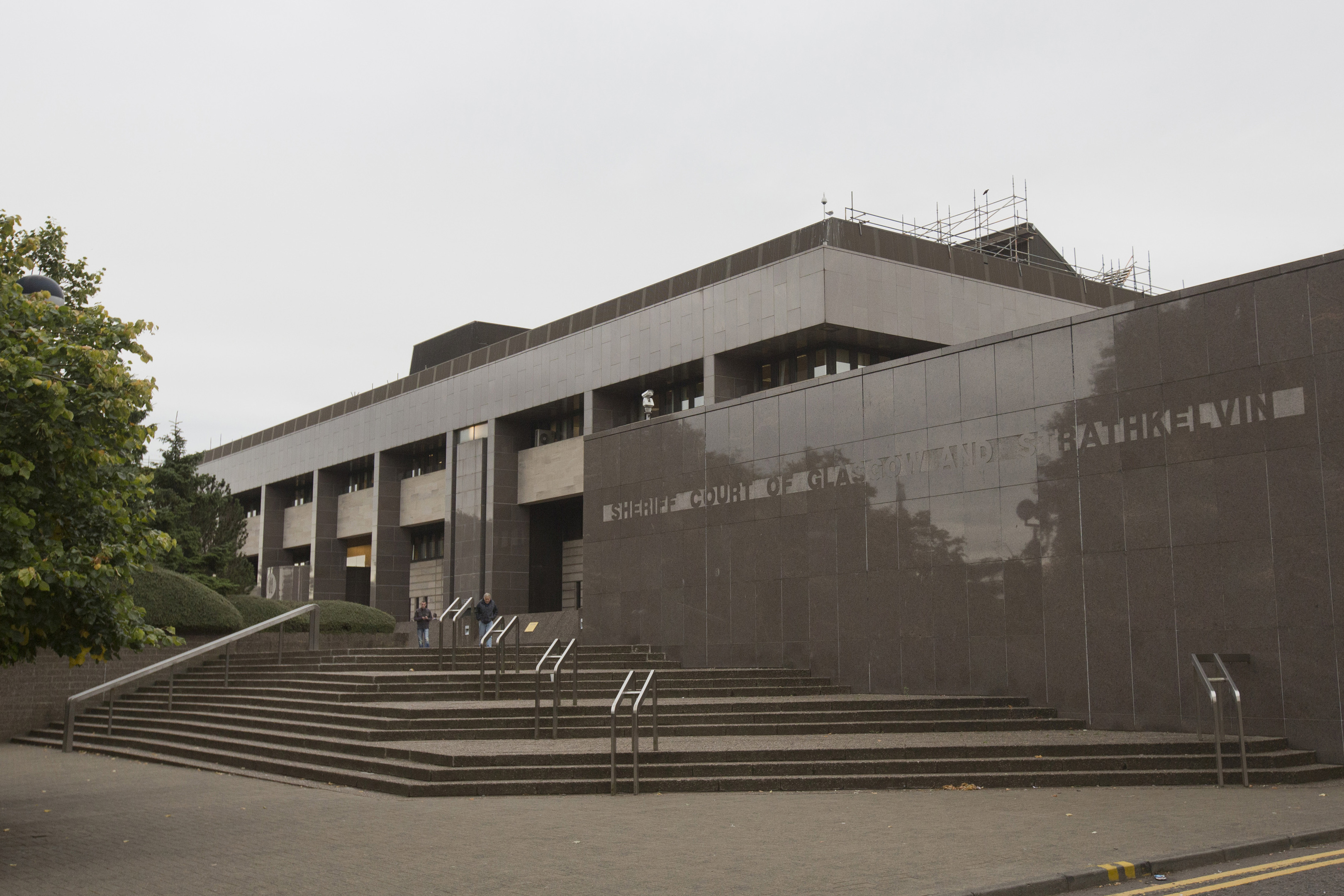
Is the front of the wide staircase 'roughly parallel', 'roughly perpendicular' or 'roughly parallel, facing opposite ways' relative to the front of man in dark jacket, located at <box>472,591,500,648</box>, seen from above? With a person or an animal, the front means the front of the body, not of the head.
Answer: roughly parallel

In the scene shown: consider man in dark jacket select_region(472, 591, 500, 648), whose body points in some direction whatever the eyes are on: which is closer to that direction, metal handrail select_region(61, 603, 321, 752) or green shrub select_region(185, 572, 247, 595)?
the metal handrail

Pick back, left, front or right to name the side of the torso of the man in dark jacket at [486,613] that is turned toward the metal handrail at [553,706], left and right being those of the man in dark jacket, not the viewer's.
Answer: front

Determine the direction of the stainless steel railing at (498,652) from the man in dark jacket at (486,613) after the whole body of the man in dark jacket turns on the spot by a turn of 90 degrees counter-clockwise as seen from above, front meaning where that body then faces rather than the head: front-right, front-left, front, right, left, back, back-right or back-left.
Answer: right

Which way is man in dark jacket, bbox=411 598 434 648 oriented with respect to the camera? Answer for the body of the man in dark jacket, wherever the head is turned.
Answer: toward the camera

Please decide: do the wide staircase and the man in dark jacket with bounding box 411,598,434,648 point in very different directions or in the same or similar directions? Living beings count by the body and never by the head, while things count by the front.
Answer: same or similar directions

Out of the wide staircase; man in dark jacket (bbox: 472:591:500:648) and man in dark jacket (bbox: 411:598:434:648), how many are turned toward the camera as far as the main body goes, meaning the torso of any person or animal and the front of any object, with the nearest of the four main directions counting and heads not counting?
3

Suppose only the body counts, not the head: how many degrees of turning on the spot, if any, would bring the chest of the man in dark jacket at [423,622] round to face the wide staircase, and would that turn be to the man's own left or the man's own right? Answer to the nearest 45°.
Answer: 0° — they already face it

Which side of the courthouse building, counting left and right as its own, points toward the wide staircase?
front

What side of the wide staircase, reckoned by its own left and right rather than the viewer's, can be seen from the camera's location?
front

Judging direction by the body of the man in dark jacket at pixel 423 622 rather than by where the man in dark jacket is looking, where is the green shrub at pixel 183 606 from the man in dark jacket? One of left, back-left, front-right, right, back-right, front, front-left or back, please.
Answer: front-right
